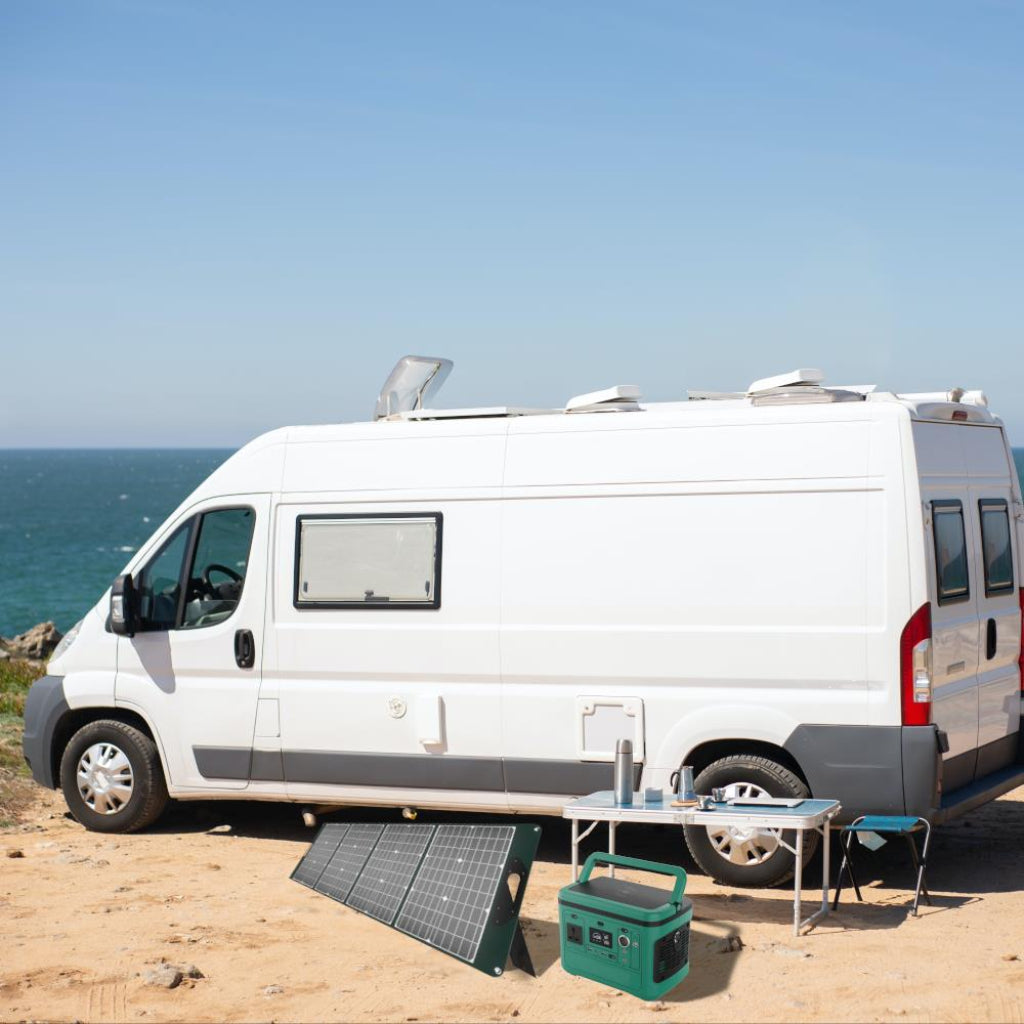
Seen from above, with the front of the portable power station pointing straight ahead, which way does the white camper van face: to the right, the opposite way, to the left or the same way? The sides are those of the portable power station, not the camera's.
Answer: to the right

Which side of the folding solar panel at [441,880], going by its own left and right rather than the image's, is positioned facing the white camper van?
back

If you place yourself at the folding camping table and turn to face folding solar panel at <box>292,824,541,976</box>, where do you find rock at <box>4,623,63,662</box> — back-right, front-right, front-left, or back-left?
front-right

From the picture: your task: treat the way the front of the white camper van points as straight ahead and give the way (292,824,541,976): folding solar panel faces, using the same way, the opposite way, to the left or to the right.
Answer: to the left

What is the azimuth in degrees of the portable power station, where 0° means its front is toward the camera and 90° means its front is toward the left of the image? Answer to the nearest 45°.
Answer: approximately 45°

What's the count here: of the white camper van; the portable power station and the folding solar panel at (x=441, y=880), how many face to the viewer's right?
0

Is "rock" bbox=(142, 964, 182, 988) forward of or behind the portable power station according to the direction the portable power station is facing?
forward

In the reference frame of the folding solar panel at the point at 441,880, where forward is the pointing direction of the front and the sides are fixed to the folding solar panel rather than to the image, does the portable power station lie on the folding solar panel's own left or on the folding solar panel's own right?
on the folding solar panel's own left

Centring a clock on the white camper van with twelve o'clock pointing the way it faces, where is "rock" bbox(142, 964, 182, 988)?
The rock is roughly at 9 o'clock from the white camper van.

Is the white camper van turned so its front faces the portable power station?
no

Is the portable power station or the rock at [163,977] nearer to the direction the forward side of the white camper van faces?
the rock

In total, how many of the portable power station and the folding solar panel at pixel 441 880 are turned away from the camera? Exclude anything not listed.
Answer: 0

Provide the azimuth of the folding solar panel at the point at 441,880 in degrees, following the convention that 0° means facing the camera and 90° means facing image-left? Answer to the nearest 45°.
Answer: approximately 45°

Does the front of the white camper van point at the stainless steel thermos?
no

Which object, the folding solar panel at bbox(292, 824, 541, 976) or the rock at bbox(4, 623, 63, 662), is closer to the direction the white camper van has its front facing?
the rock

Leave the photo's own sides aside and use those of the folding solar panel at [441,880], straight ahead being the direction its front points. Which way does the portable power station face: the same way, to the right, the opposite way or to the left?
the same way

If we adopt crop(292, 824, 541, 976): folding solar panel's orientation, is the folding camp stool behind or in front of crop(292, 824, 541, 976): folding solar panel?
behind

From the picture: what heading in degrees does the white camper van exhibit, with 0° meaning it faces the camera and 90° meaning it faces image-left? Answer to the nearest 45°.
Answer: approximately 135°
